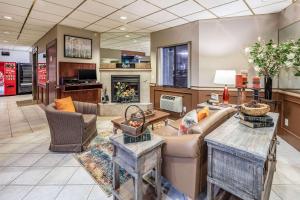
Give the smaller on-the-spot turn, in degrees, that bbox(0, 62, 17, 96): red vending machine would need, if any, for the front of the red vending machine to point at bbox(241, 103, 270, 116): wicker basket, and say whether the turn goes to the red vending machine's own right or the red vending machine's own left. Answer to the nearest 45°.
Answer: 0° — it already faces it

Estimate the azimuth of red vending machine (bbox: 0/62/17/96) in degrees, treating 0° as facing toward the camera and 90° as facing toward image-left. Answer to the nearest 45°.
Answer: approximately 0°

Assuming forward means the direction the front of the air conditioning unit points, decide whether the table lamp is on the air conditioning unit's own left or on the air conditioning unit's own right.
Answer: on the air conditioning unit's own left

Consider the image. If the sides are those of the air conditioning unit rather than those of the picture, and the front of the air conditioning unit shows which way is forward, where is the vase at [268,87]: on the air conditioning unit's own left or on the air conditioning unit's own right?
on the air conditioning unit's own left

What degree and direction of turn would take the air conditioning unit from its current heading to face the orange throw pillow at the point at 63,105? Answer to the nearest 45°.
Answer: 0° — it already faces it

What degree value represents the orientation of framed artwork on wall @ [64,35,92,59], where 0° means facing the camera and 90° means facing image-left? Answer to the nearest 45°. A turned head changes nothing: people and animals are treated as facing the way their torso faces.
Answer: approximately 315°
